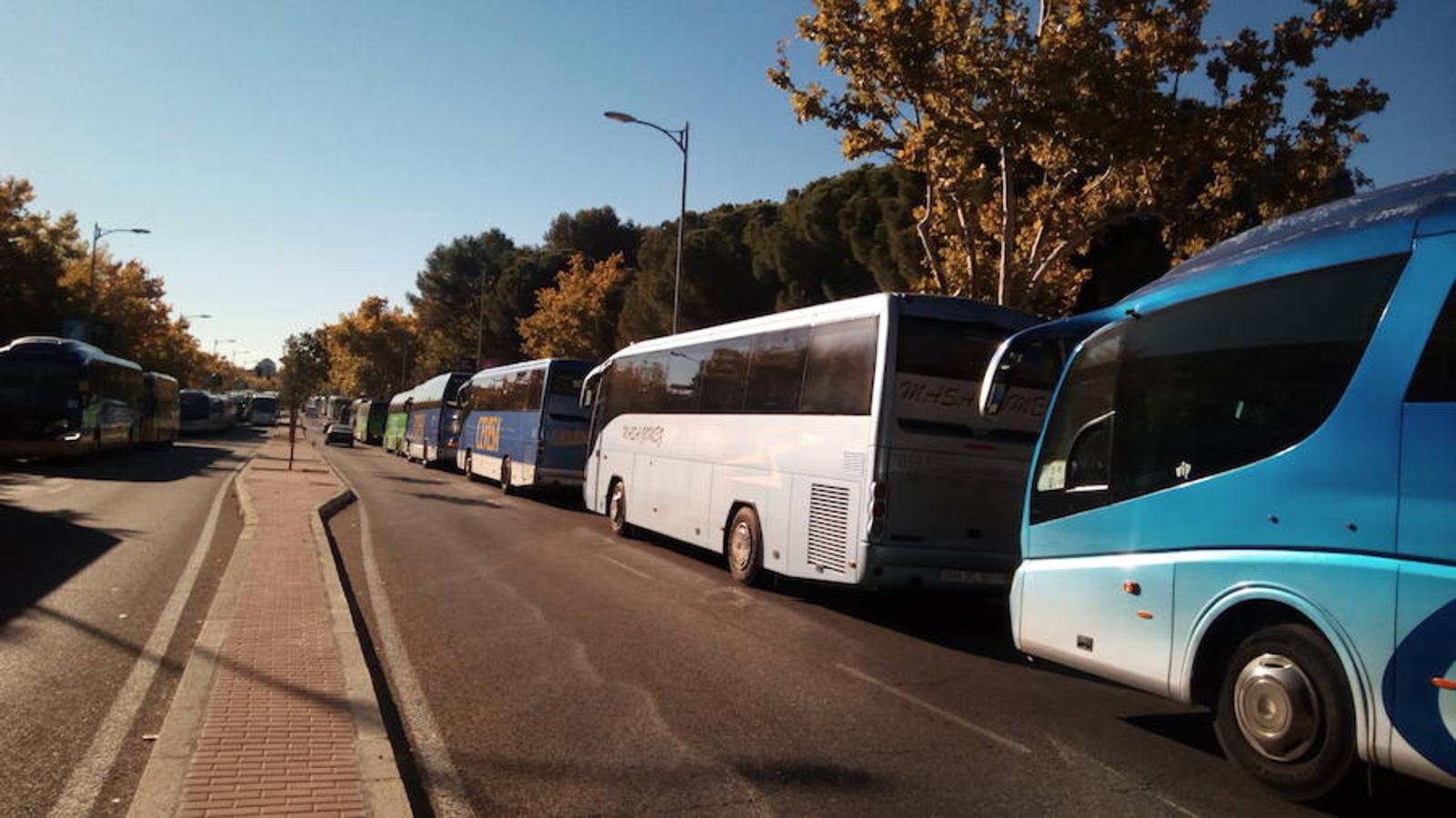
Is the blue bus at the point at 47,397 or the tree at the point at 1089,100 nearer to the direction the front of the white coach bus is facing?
the blue bus

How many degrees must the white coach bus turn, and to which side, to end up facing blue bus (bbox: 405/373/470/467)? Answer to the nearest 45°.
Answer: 0° — it already faces it

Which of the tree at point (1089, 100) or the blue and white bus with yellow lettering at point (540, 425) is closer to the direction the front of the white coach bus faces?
the blue and white bus with yellow lettering

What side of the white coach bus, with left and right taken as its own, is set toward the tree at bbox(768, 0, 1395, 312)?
right

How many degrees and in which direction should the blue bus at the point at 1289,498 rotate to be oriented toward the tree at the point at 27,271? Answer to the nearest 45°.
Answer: approximately 45° to its left

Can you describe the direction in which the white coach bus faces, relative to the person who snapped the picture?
facing away from the viewer and to the left of the viewer

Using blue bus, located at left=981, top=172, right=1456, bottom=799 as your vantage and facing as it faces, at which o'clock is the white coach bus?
The white coach bus is roughly at 12 o'clock from the blue bus.

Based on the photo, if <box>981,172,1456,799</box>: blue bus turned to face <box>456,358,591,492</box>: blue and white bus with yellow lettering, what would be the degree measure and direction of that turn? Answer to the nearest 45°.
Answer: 0° — it already faces it

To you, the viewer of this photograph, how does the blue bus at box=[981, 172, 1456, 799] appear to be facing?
facing away from the viewer and to the left of the viewer
